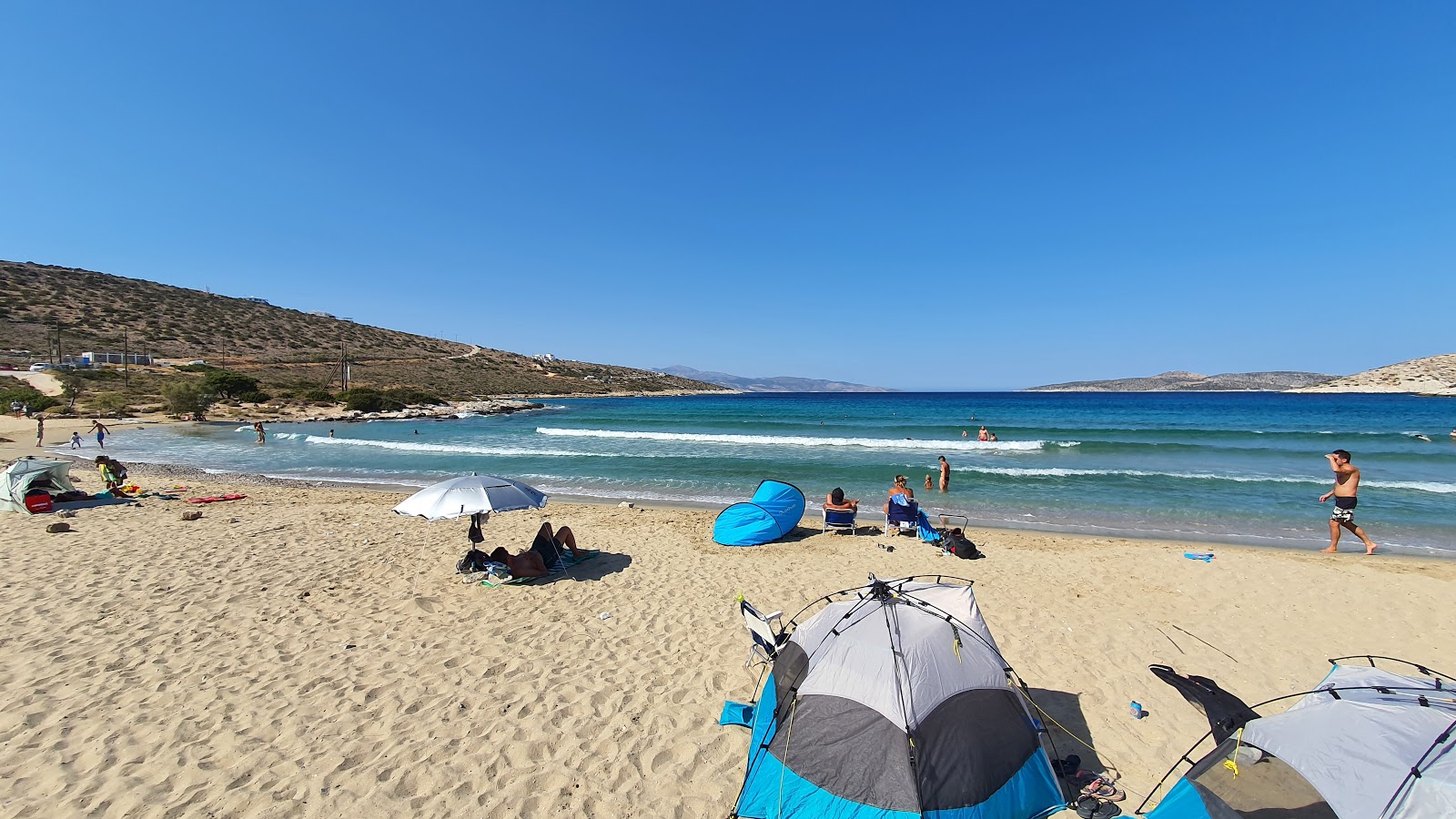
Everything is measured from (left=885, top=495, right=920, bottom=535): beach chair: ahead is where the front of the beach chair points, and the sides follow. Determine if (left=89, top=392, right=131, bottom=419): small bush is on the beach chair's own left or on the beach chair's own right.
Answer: on the beach chair's own left

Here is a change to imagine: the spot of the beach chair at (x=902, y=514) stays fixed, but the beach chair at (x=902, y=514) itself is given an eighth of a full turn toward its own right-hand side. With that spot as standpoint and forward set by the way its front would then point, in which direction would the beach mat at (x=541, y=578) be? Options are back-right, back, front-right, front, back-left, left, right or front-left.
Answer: back

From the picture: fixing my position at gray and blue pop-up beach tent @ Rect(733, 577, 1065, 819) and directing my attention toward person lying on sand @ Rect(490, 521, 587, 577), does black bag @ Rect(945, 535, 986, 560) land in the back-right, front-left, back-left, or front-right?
front-right

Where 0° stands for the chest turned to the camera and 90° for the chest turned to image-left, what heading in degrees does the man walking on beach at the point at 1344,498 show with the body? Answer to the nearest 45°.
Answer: approximately 90°

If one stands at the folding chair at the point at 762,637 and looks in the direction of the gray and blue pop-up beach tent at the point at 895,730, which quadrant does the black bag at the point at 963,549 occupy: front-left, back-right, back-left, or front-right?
back-left

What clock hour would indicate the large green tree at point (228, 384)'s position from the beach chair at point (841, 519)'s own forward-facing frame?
The large green tree is roughly at 10 o'clock from the beach chair.

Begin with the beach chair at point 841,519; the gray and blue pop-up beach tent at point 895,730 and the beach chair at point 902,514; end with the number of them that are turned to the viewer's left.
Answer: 0

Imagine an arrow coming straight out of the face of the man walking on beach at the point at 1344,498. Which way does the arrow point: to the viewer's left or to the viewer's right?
to the viewer's left

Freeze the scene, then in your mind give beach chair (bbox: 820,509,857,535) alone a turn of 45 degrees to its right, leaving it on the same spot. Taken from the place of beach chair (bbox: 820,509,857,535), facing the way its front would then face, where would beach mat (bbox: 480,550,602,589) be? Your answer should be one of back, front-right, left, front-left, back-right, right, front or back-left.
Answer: back

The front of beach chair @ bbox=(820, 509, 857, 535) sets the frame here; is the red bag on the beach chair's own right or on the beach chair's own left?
on the beach chair's own left

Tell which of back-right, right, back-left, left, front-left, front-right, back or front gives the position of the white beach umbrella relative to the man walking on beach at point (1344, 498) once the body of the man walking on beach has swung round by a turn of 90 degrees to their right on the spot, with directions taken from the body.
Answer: back-left

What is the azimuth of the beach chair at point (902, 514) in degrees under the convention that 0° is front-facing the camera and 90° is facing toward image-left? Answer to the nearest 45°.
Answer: approximately 180°

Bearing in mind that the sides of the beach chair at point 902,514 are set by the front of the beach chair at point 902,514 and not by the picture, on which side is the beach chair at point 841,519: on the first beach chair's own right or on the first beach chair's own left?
on the first beach chair's own left

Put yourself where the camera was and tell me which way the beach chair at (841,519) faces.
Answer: facing away from the viewer

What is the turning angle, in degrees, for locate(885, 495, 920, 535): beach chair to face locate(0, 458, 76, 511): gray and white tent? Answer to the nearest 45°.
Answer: approximately 90° to its left
